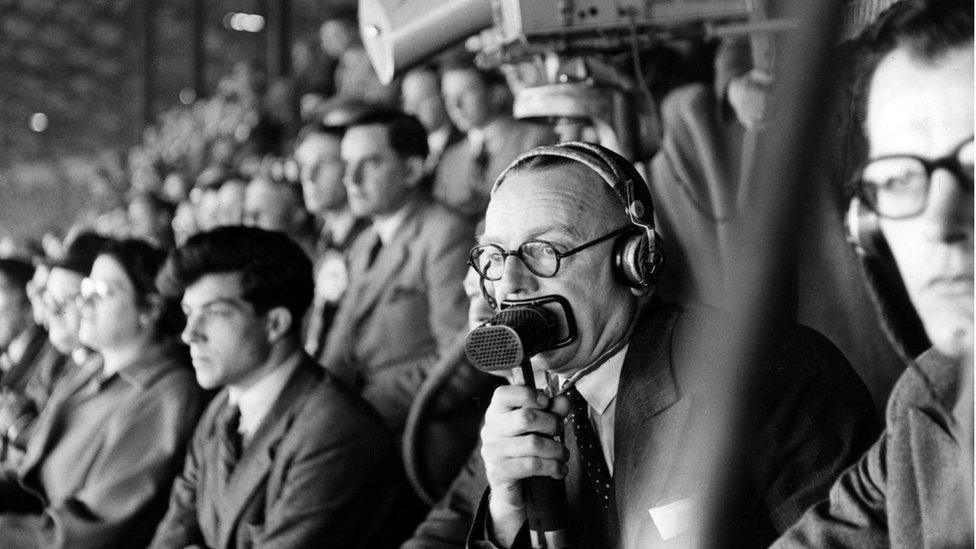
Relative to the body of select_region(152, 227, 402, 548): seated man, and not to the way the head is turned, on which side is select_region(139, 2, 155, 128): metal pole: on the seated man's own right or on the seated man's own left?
on the seated man's own right

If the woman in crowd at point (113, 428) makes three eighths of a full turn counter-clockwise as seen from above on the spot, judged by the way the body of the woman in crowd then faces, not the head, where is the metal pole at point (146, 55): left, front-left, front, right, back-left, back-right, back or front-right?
left

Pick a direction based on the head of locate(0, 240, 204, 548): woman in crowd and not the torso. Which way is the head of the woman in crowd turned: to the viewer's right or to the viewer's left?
to the viewer's left

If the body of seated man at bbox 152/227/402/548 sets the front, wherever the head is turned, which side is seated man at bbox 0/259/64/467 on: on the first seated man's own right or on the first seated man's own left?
on the first seated man's own right

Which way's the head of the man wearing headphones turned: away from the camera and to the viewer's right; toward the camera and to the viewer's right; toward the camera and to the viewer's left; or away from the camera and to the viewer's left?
toward the camera and to the viewer's left

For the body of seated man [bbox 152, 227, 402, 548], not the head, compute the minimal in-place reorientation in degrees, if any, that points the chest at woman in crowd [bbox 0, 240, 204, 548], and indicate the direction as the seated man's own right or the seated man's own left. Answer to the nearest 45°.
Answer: approximately 90° to the seated man's own right

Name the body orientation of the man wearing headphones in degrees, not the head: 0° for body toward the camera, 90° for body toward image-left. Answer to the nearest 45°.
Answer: approximately 45°

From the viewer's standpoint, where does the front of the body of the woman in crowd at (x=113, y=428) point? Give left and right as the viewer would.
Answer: facing the viewer and to the left of the viewer

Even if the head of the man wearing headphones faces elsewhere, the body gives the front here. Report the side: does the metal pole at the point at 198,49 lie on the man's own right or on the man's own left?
on the man's own right

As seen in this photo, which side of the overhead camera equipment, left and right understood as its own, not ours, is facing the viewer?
left

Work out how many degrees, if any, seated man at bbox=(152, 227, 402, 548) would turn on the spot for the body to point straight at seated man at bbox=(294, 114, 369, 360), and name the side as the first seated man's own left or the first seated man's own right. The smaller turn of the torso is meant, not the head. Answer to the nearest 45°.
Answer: approximately 135° to the first seated man's own right
